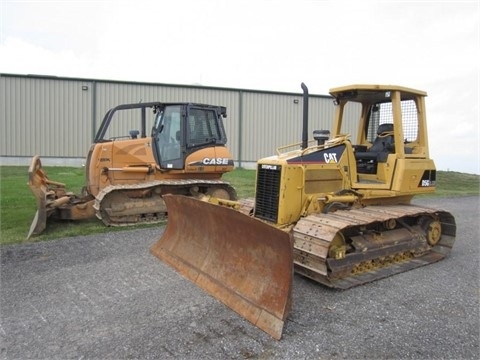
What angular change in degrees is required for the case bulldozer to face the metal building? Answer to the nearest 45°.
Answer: approximately 90° to its right

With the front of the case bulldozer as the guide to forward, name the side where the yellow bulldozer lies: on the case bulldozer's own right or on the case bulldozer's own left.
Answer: on the case bulldozer's own left

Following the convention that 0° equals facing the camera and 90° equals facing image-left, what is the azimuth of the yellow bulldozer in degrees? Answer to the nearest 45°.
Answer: approximately 45°

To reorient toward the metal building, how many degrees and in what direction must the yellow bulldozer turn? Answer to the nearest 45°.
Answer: approximately 90° to its right

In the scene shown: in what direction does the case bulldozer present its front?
to the viewer's left
